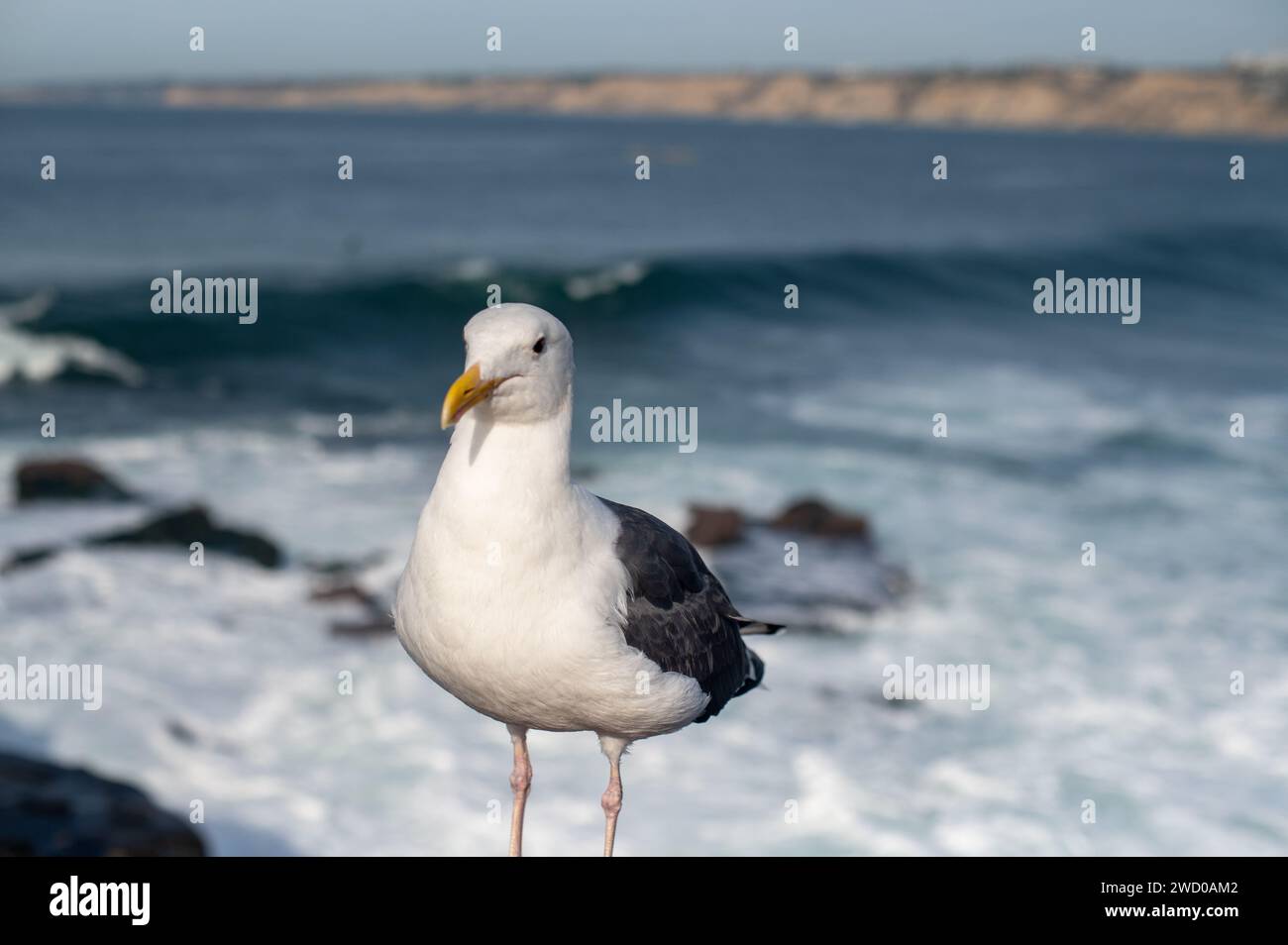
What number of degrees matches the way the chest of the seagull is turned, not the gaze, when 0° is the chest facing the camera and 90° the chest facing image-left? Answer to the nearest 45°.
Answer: approximately 45°

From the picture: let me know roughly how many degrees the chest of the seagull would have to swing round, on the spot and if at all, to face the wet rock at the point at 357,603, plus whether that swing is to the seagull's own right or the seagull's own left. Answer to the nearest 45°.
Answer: approximately 135° to the seagull's own right

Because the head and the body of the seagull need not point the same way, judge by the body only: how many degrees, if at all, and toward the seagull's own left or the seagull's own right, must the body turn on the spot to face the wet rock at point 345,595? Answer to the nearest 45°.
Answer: approximately 135° to the seagull's own right

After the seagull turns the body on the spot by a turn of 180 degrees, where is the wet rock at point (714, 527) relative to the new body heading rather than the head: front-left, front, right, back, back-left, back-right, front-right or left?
front-left
